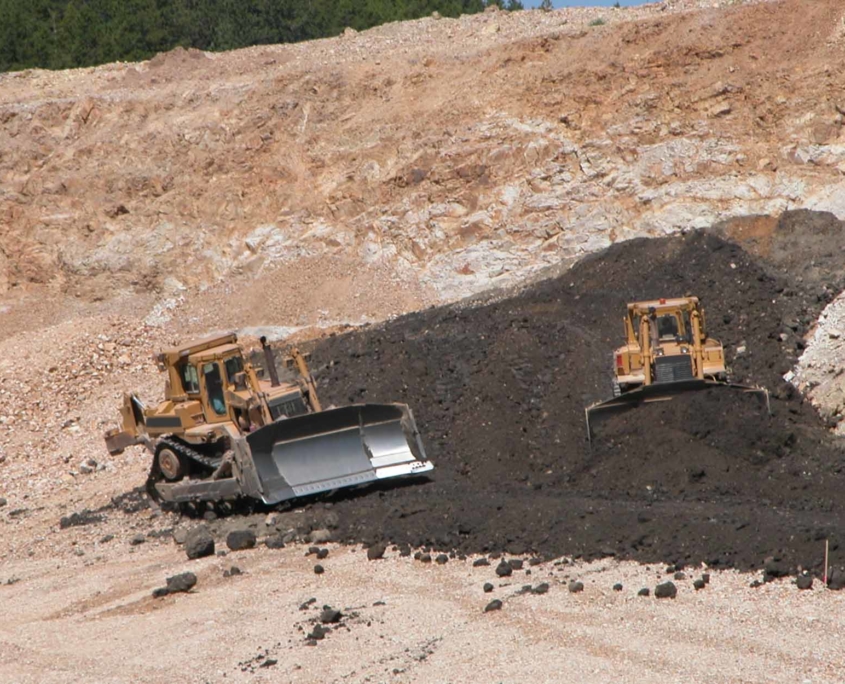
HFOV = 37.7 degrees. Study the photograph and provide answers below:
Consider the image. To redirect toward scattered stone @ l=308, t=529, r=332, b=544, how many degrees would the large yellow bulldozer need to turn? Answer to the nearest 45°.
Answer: approximately 45° to its right

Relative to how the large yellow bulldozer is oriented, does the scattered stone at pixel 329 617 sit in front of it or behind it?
in front

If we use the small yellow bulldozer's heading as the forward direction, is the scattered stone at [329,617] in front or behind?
in front

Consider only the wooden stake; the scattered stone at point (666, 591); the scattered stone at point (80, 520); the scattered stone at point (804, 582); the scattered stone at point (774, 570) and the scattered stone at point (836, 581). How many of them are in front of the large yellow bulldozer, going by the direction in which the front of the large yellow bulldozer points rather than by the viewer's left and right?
5

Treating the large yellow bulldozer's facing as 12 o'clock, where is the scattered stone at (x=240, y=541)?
The scattered stone is roughly at 2 o'clock from the large yellow bulldozer.

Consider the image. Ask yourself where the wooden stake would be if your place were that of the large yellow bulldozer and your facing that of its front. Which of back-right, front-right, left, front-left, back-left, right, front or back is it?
front

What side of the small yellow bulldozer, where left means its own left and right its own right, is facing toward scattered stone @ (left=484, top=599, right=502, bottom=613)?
front

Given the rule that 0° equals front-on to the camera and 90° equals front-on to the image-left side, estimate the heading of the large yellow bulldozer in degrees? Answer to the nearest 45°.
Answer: approximately 315°

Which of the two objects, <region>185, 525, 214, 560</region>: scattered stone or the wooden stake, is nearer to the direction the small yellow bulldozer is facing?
the wooden stake

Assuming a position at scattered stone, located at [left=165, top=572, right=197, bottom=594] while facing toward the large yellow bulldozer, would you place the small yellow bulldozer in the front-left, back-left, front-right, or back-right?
front-right

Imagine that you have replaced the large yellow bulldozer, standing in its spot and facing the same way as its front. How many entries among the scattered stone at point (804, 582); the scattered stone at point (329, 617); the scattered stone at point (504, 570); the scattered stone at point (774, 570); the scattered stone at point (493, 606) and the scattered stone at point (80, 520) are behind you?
1

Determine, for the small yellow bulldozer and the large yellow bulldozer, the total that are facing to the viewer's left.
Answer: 0

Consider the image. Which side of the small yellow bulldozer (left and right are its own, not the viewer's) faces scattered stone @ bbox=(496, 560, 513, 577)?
front

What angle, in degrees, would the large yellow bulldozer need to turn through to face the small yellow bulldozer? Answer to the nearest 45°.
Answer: approximately 45° to its left

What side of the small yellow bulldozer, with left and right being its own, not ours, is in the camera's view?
front

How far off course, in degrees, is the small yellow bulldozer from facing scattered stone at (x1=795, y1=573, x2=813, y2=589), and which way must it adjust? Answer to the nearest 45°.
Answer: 0° — it already faces it

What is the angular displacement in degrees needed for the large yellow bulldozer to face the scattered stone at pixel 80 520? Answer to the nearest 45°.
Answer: approximately 180°

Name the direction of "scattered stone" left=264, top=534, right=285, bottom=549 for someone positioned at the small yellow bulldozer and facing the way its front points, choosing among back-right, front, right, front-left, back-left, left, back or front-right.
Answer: front-right
